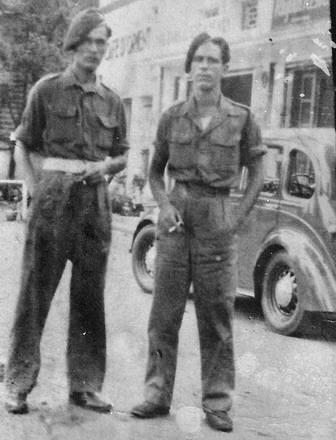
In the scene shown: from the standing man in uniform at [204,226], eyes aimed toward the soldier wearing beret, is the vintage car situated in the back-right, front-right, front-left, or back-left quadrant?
back-right

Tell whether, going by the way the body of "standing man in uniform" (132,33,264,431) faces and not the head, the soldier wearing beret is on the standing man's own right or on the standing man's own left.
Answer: on the standing man's own right

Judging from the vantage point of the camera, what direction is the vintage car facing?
facing away from the viewer and to the left of the viewer

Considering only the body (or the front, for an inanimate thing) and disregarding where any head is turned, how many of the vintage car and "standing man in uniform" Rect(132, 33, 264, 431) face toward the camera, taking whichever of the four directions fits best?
1

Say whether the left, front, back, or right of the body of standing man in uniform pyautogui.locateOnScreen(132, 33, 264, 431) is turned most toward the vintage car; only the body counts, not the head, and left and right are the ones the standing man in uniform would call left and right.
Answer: back

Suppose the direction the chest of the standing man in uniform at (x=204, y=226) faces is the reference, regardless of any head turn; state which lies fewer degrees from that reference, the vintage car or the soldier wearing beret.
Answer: the soldier wearing beret

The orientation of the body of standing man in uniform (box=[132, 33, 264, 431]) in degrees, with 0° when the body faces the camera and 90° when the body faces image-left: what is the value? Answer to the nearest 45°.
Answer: approximately 0°

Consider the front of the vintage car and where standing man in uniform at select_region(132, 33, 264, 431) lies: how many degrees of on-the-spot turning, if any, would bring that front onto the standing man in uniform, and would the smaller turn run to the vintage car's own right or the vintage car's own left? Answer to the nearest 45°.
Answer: approximately 135° to the vintage car's own left

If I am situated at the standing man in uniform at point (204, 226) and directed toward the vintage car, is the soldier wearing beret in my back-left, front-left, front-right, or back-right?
back-left
